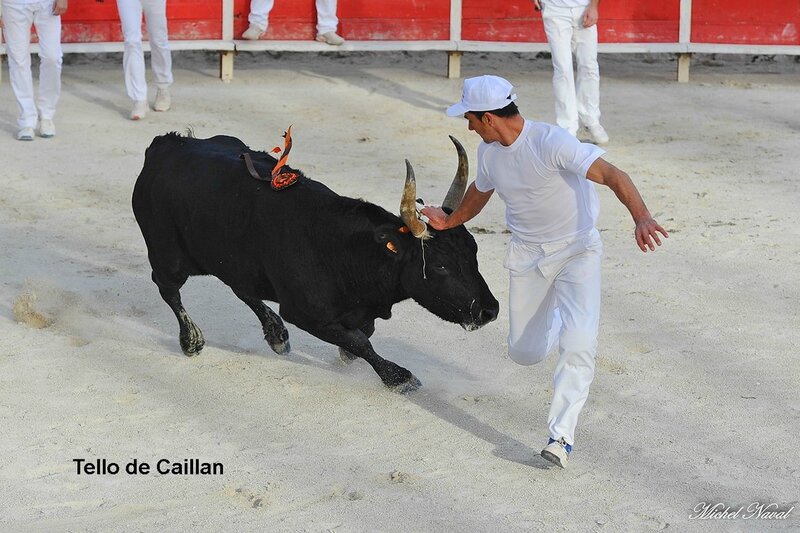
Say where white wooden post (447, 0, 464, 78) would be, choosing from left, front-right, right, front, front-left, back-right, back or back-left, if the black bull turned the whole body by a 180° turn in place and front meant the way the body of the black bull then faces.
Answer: front-right

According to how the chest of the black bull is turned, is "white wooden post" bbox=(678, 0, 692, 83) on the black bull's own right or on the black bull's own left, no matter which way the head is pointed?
on the black bull's own left

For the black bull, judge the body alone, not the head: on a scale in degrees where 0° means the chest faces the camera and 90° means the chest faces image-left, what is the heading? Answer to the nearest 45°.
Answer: approximately 315°
